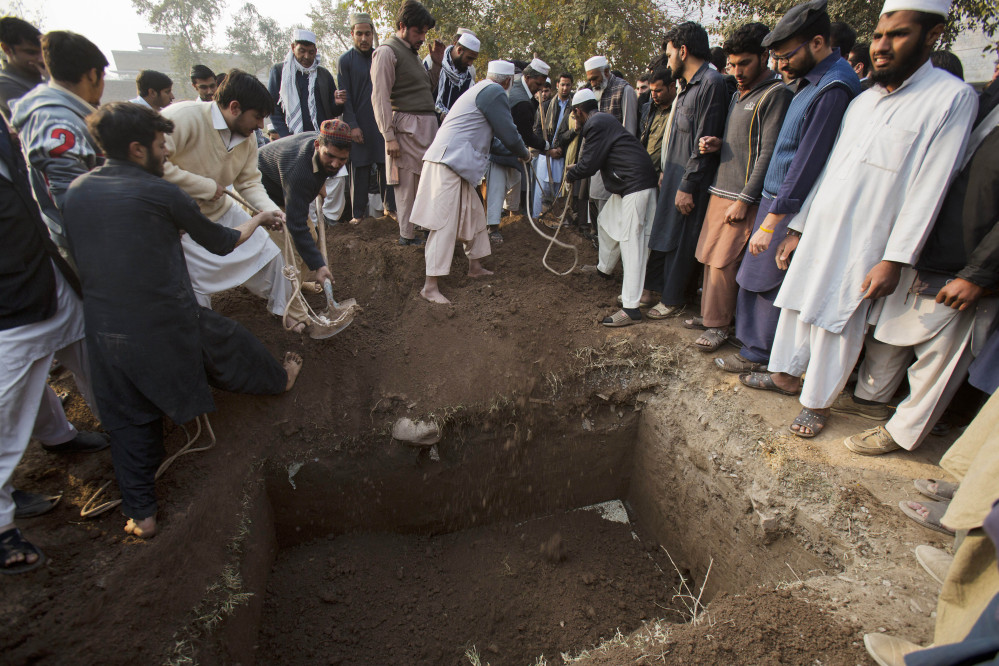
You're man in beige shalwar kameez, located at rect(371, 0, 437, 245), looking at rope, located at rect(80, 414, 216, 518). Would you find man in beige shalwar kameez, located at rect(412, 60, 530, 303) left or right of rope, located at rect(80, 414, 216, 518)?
left

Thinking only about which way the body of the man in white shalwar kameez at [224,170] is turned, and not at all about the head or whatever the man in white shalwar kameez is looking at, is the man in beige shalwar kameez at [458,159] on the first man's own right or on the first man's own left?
on the first man's own left

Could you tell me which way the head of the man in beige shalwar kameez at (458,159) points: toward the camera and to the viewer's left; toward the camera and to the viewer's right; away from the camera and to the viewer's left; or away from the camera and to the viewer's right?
away from the camera and to the viewer's right

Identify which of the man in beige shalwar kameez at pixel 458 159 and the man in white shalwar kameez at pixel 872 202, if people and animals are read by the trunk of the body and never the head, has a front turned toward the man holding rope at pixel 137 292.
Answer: the man in white shalwar kameez

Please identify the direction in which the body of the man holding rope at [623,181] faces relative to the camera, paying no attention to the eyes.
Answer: to the viewer's left

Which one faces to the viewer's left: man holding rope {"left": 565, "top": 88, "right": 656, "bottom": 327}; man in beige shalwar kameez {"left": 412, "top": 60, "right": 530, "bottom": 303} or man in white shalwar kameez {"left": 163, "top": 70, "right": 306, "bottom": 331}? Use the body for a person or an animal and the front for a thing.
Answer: the man holding rope

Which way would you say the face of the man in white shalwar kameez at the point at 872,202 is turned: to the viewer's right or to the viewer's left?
to the viewer's left

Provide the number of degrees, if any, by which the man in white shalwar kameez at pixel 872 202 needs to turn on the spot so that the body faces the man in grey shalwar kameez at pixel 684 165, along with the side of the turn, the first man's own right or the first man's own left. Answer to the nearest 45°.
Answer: approximately 90° to the first man's own right

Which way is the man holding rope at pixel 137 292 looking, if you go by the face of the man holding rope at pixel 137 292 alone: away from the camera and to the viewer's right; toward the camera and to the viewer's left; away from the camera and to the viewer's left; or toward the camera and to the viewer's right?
away from the camera and to the viewer's right

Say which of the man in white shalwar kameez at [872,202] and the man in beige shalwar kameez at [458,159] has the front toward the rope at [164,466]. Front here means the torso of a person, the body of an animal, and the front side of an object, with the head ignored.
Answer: the man in white shalwar kameez
